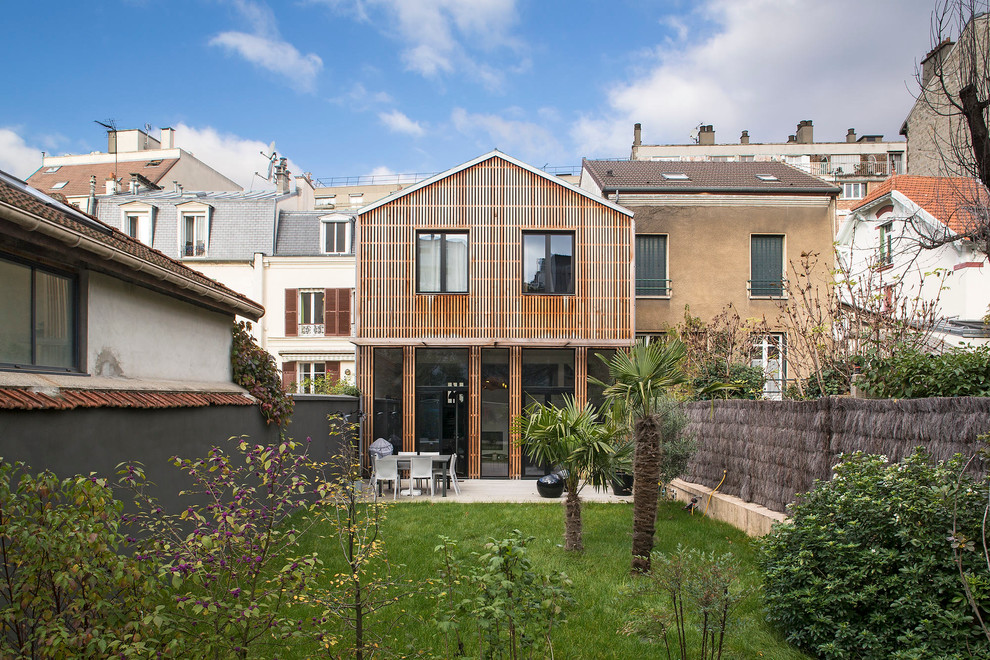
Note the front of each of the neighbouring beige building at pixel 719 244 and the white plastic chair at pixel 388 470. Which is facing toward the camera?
the neighbouring beige building

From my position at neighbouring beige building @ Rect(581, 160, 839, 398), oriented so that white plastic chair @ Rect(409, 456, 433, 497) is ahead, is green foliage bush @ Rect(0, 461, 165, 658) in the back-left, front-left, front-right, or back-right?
front-left

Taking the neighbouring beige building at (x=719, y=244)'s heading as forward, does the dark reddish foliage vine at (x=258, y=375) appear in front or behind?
in front

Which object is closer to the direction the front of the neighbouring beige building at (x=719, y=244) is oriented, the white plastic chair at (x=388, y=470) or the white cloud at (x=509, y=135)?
the white plastic chair

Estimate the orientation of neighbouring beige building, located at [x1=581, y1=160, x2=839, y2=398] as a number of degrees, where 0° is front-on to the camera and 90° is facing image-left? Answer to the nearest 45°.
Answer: approximately 0°

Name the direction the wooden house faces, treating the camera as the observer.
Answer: facing the viewer

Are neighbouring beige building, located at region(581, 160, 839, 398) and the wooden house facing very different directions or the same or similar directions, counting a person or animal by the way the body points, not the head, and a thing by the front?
same or similar directions

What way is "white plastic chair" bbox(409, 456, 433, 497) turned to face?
away from the camera

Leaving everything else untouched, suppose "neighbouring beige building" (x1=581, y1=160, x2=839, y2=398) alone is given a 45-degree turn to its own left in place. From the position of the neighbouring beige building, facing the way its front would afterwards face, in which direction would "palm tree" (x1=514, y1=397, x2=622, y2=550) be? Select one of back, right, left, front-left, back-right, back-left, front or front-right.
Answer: front-right

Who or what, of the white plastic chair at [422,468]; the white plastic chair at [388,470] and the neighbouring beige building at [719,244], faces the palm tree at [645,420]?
the neighbouring beige building
